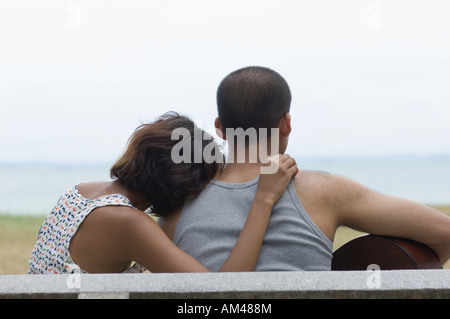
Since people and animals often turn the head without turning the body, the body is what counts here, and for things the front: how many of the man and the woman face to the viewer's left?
0

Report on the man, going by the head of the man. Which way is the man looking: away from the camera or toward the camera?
away from the camera

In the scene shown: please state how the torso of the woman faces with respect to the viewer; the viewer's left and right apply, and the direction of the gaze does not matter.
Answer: facing away from the viewer and to the right of the viewer

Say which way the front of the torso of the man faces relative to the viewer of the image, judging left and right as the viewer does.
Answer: facing away from the viewer
